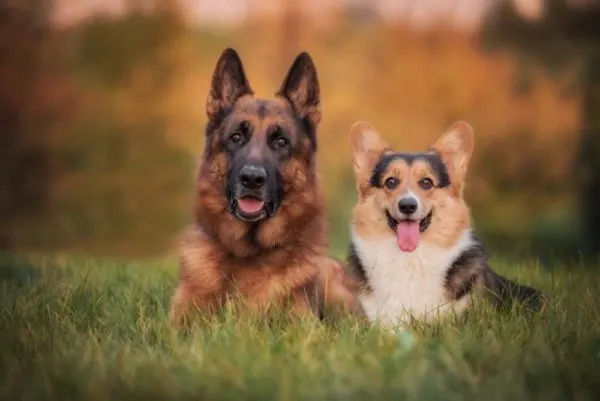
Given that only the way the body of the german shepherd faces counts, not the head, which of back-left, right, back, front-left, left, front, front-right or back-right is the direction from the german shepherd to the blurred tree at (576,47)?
back-left

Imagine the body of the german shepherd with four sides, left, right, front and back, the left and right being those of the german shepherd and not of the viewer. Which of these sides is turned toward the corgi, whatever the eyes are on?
left

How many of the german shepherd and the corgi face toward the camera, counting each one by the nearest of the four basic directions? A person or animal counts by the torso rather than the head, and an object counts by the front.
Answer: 2

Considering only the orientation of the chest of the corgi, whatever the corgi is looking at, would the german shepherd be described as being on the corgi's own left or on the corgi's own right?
on the corgi's own right

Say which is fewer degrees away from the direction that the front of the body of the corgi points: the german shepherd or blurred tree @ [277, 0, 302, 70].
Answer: the german shepherd

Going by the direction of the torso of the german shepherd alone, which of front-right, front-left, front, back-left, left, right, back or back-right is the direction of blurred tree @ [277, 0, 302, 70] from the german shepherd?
back

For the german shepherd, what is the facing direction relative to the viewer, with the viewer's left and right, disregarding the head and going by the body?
facing the viewer

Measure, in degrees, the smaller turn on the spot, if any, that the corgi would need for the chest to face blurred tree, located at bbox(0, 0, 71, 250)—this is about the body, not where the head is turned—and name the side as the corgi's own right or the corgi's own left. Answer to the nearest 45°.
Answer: approximately 135° to the corgi's own right
